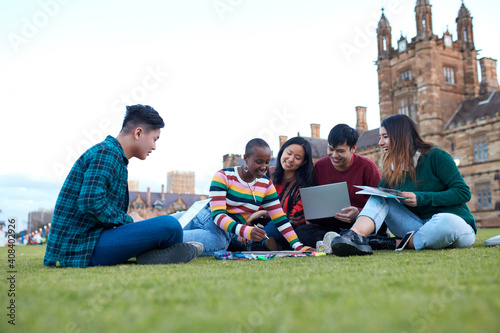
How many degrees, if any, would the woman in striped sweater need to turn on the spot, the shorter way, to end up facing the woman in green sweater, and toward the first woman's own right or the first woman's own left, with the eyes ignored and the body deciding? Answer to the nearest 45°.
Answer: approximately 45° to the first woman's own left

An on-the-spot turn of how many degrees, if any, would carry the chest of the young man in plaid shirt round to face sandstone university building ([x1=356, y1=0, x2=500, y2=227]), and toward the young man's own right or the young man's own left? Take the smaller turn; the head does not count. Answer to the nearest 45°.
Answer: approximately 45° to the young man's own left

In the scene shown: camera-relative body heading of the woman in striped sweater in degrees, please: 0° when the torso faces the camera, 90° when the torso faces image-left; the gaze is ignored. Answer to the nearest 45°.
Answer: approximately 315°

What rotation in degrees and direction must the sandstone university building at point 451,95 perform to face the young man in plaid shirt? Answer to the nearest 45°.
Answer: approximately 45° to its left

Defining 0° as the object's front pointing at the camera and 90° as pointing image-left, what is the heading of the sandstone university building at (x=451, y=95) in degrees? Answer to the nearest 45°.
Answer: approximately 45°

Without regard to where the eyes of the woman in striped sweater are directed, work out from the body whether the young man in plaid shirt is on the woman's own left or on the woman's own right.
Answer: on the woman's own right

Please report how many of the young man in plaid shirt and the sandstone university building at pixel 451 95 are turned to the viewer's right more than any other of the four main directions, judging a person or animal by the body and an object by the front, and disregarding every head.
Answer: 1

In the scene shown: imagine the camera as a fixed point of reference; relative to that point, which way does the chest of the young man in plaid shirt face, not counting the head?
to the viewer's right

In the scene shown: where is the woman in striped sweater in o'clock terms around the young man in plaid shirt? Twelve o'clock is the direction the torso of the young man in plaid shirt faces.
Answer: The woman in striped sweater is roughly at 11 o'clock from the young man in plaid shirt.

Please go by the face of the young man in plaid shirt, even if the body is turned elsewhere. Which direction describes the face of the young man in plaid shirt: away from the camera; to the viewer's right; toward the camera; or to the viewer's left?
to the viewer's right

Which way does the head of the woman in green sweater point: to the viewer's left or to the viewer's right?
to the viewer's left
